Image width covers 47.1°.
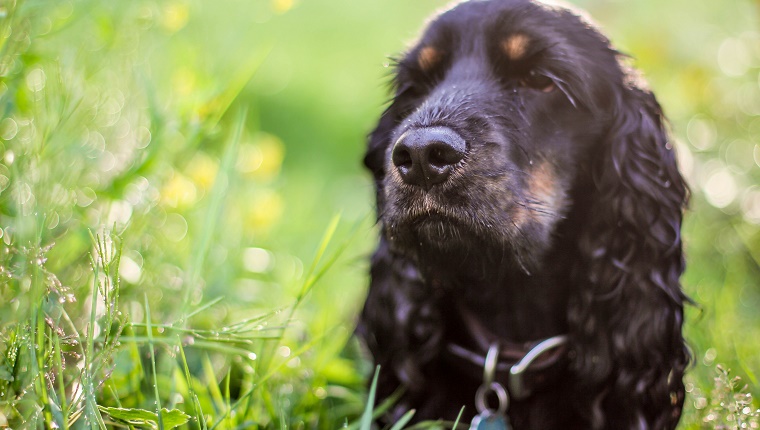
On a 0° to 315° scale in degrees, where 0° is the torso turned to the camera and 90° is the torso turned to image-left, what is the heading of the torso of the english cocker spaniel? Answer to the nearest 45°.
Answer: approximately 45°
